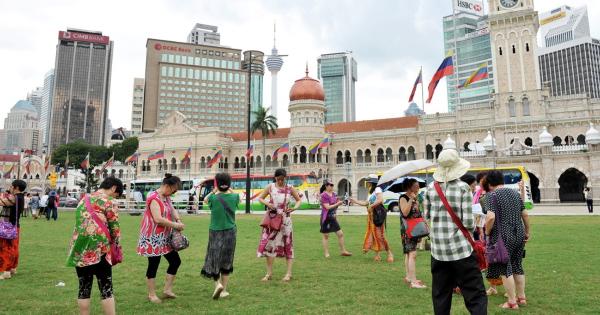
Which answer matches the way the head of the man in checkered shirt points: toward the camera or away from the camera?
away from the camera

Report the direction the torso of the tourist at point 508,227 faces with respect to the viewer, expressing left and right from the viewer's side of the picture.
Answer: facing away from the viewer and to the left of the viewer

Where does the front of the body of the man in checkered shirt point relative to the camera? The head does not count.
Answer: away from the camera

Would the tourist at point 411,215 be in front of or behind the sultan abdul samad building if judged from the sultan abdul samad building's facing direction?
in front

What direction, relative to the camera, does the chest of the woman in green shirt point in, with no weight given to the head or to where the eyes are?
away from the camera

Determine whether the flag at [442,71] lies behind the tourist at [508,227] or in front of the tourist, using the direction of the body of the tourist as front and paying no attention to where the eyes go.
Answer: in front

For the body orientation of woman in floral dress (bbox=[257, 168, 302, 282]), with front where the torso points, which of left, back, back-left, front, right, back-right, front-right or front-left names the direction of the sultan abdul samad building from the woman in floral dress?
back-left

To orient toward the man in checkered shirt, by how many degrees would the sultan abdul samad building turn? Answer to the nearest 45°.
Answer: approximately 45° to its left

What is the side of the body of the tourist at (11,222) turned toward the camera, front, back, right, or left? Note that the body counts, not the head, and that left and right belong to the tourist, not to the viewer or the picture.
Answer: left

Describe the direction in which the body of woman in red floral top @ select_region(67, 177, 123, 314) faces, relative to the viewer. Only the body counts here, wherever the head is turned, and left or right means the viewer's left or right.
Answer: facing away from the viewer and to the right of the viewer
